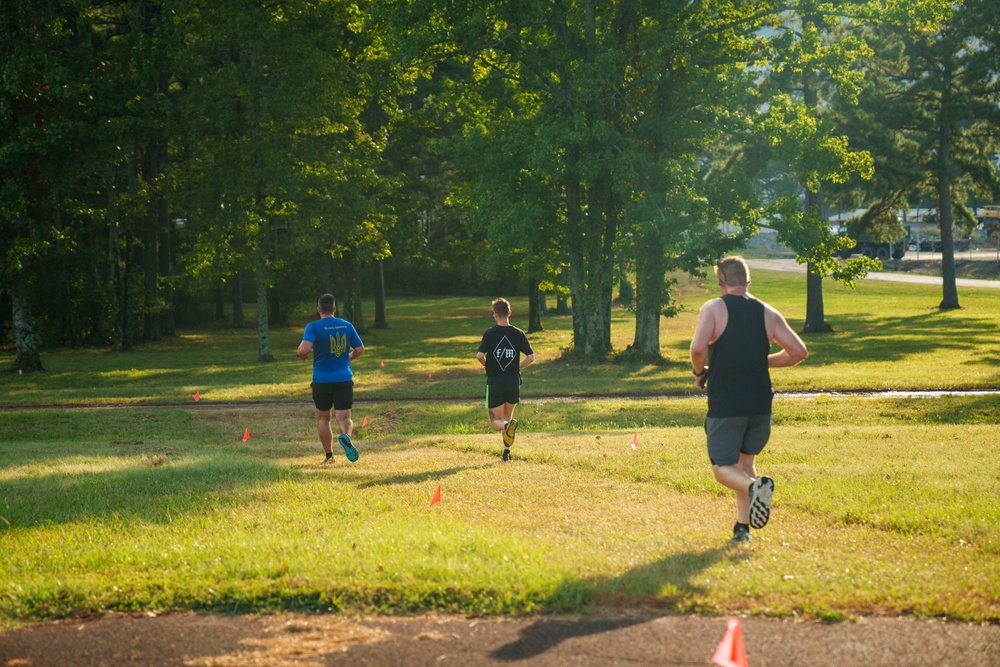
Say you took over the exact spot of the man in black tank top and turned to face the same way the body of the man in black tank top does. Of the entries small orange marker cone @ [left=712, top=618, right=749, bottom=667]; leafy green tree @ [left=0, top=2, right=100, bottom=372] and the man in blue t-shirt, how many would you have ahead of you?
2

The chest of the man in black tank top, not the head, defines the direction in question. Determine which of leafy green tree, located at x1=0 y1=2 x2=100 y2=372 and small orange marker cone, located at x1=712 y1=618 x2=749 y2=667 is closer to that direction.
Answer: the leafy green tree

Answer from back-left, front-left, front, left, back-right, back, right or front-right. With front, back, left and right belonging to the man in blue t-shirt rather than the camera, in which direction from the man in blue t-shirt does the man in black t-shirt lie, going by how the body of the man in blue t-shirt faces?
right

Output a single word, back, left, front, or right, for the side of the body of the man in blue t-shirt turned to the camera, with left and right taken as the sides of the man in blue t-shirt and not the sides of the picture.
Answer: back

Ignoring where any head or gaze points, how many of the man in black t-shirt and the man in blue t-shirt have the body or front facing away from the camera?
2

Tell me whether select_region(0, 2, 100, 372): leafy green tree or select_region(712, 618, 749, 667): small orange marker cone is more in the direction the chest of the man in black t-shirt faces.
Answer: the leafy green tree

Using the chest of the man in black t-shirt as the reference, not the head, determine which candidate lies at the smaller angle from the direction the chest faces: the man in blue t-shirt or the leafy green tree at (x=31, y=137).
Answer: the leafy green tree

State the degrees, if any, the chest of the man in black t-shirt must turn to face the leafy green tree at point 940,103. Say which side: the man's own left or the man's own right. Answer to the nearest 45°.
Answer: approximately 45° to the man's own right

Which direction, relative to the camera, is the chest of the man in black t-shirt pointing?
away from the camera

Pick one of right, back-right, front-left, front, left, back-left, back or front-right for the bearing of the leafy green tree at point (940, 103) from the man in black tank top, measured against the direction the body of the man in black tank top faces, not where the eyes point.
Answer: front-right

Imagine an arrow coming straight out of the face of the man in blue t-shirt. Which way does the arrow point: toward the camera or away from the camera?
away from the camera

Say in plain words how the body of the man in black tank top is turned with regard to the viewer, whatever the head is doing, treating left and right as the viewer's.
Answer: facing away from the viewer and to the left of the viewer
